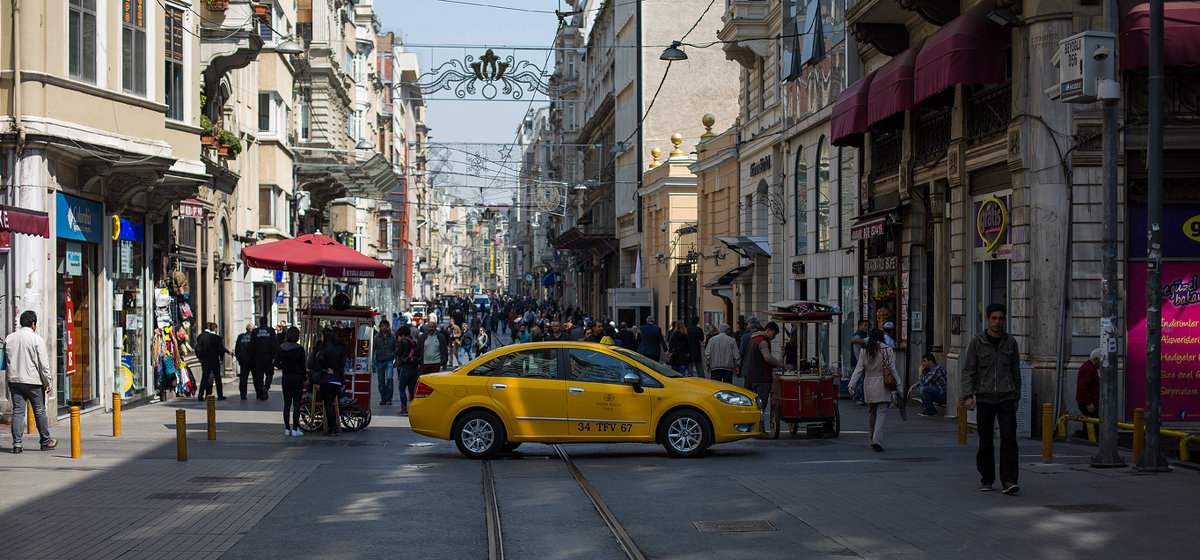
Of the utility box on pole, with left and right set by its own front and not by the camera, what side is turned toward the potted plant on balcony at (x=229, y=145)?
right

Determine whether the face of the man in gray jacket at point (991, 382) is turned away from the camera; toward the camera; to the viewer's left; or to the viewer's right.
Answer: toward the camera

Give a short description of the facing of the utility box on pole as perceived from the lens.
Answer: facing the viewer and to the left of the viewer

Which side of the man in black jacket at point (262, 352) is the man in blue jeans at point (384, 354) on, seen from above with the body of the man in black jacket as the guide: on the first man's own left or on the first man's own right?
on the first man's own right

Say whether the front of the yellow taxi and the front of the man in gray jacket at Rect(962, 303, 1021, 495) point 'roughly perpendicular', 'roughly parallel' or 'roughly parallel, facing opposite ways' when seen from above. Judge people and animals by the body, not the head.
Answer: roughly perpendicular

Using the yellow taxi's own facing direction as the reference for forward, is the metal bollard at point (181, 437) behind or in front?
behind

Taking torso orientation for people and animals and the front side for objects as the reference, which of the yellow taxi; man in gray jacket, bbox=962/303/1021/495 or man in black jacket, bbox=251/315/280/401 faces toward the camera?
the man in gray jacket

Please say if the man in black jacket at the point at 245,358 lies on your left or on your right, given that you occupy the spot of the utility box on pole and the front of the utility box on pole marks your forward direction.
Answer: on your right

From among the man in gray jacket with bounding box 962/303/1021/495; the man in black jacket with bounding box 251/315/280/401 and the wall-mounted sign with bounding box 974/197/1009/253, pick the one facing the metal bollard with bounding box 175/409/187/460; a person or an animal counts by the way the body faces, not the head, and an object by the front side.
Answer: the wall-mounted sign

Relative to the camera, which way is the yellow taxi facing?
to the viewer's right

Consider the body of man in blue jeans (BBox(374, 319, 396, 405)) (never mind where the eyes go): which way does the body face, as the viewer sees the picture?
toward the camera

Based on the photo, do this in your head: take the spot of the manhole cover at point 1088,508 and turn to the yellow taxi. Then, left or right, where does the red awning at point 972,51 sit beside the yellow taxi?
right
